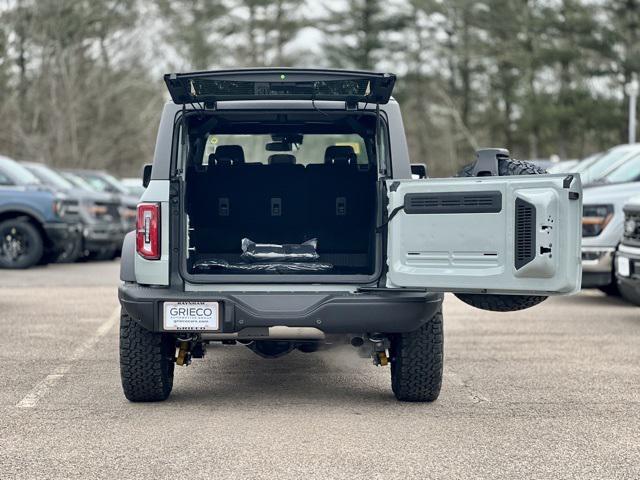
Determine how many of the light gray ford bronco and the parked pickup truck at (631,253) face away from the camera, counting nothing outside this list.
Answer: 1

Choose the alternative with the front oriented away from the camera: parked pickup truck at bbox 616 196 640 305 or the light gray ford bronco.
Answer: the light gray ford bronco

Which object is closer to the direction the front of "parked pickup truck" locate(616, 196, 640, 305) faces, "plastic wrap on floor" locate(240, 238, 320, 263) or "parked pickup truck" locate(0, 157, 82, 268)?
the plastic wrap on floor

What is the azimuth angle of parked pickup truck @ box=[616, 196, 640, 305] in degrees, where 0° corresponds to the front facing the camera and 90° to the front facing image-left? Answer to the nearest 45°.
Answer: approximately 45°

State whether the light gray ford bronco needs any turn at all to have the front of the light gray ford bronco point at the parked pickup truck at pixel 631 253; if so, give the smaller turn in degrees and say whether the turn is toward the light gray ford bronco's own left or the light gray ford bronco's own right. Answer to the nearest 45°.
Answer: approximately 45° to the light gray ford bronco's own right

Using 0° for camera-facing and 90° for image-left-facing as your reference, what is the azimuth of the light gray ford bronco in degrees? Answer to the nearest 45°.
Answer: approximately 180°

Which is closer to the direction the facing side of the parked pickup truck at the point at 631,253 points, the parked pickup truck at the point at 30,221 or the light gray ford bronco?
the light gray ford bronco
